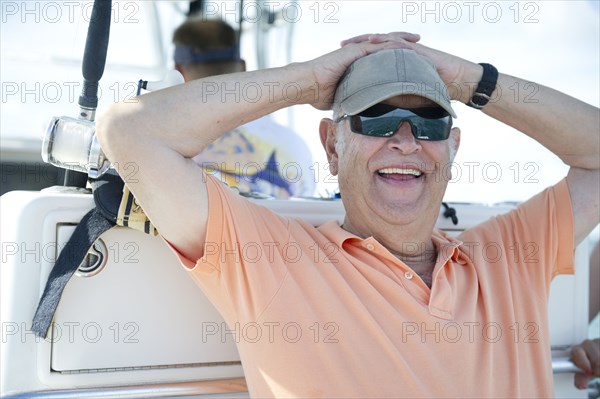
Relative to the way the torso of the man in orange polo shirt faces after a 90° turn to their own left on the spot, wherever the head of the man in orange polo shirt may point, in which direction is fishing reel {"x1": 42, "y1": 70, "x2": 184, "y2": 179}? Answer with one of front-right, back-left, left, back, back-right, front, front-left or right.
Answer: back

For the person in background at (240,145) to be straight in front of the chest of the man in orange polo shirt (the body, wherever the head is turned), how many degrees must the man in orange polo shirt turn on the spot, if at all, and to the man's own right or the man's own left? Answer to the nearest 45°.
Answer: approximately 135° to the man's own right

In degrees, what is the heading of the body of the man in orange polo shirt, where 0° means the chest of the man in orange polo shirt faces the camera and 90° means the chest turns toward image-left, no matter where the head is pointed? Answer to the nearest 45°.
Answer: approximately 0°
